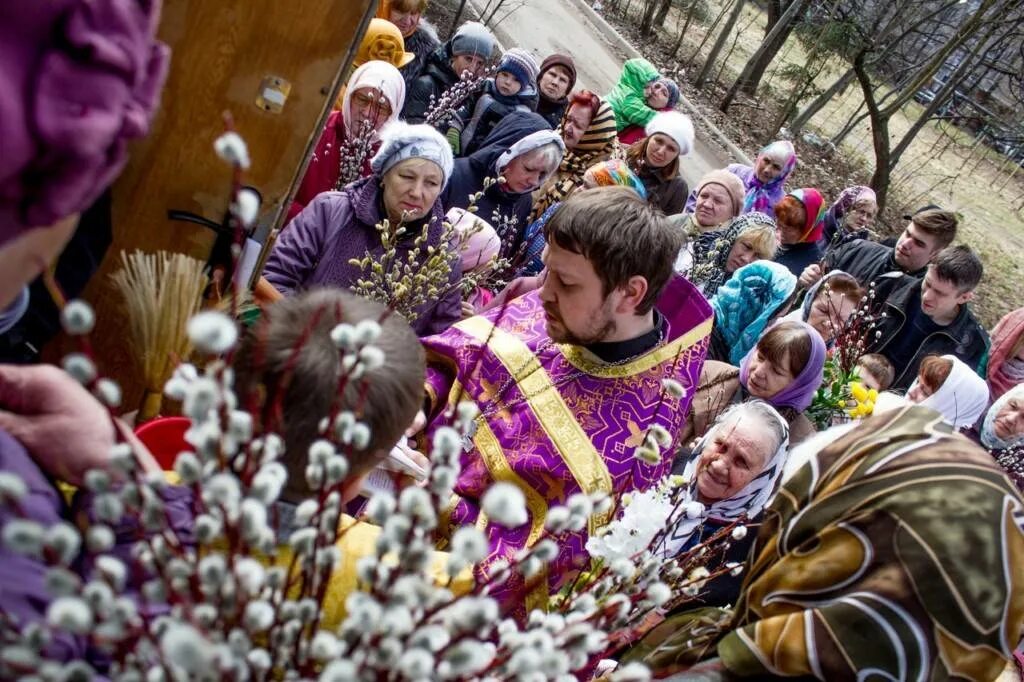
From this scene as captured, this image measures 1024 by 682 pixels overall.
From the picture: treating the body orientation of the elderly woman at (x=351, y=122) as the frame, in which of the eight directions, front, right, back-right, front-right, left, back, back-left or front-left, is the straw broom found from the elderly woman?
front

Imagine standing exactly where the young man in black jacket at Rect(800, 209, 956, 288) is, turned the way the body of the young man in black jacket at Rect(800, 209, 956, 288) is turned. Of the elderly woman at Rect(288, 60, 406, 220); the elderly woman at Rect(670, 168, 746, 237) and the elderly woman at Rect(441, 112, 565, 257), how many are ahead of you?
3

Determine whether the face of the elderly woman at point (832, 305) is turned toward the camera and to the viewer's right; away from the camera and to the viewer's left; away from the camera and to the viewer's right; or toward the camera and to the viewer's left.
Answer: toward the camera and to the viewer's left

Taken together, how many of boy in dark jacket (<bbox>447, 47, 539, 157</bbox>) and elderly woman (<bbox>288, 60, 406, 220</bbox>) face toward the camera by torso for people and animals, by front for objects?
2

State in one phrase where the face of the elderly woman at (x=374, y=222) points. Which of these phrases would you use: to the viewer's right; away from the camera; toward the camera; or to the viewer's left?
toward the camera

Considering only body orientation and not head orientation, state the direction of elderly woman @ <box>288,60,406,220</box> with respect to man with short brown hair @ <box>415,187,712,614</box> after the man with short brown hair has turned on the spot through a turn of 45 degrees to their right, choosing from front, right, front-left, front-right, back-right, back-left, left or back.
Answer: front-right

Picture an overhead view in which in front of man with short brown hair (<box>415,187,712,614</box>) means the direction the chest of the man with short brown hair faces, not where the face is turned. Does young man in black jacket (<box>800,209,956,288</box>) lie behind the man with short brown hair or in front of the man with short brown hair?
behind

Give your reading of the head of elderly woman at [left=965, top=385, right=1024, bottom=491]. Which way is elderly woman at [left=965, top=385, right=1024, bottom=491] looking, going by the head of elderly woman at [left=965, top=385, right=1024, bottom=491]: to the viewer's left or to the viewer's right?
to the viewer's left

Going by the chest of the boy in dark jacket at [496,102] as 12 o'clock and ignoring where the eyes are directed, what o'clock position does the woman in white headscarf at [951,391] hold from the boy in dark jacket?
The woman in white headscarf is roughly at 10 o'clock from the boy in dark jacket.

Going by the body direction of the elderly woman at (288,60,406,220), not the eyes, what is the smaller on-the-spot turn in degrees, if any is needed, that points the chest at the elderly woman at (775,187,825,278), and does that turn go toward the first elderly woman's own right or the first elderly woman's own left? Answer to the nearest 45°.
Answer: approximately 135° to the first elderly woman's own left

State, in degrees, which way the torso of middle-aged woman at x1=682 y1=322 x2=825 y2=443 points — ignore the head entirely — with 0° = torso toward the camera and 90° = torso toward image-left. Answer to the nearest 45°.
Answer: approximately 45°

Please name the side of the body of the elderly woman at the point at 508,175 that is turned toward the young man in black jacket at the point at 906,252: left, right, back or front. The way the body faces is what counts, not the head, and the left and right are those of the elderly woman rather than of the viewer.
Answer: left

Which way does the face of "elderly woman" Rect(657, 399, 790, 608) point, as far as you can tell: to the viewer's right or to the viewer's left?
to the viewer's left

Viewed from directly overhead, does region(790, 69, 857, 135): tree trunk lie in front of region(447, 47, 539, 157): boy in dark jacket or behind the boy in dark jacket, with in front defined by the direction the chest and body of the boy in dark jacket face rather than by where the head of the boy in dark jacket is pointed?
behind

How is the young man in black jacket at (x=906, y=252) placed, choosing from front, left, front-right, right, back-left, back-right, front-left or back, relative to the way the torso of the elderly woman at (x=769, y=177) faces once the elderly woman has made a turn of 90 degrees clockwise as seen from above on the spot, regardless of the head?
back
